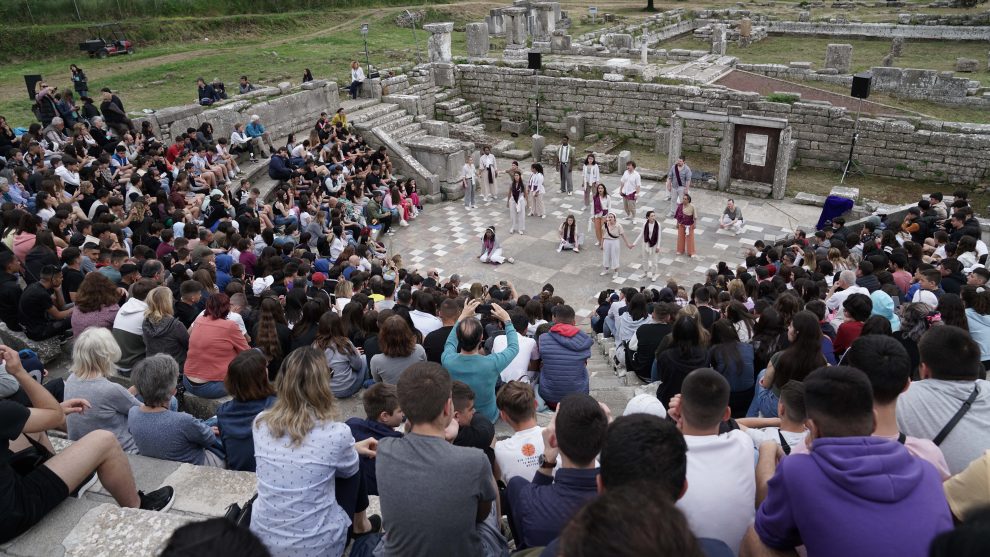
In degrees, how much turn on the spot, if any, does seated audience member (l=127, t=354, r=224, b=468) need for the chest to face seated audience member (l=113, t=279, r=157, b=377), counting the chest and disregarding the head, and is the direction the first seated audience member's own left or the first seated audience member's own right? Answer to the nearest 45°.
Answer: approximately 45° to the first seated audience member's own left

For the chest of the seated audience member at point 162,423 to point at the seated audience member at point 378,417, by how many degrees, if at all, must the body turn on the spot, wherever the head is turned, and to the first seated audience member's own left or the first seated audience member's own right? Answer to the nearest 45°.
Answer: approximately 90° to the first seated audience member's own right

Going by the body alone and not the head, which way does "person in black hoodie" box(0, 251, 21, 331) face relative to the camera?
to the viewer's right

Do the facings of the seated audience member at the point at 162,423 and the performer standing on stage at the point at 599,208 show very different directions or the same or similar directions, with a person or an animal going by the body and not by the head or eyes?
very different directions

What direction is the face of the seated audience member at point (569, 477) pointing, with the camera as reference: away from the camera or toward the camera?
away from the camera

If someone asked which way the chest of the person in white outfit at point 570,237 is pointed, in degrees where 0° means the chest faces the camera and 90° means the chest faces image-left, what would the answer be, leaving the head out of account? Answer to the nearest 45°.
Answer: approximately 0°

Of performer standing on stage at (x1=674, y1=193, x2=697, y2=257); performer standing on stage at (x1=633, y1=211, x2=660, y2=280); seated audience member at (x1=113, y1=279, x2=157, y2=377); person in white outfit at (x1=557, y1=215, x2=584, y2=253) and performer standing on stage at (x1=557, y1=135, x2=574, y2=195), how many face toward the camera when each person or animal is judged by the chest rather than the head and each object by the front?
4

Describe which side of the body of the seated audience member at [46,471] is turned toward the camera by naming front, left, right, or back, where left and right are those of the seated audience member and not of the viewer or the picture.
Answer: right

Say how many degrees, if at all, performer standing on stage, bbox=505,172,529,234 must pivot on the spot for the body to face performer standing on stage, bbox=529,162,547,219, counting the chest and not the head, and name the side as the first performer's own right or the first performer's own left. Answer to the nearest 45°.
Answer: approximately 135° to the first performer's own left

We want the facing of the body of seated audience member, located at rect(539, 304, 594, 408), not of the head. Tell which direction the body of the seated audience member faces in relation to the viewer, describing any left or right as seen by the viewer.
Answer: facing away from the viewer

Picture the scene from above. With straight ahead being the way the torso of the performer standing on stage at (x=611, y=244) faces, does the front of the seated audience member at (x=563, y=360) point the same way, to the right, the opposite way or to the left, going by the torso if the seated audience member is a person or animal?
the opposite way

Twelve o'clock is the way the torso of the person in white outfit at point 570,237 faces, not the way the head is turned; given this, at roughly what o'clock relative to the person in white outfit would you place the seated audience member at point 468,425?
The seated audience member is roughly at 12 o'clock from the person in white outfit.

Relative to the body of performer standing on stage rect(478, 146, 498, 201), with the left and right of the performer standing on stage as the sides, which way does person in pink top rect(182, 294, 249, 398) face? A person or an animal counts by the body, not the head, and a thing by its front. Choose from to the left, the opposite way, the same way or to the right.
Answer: the opposite way

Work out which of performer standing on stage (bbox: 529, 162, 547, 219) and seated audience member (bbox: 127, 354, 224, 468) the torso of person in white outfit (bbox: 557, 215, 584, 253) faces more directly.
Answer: the seated audience member
